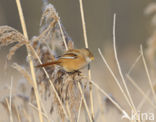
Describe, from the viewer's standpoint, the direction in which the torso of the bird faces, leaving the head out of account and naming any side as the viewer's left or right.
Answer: facing to the right of the viewer
